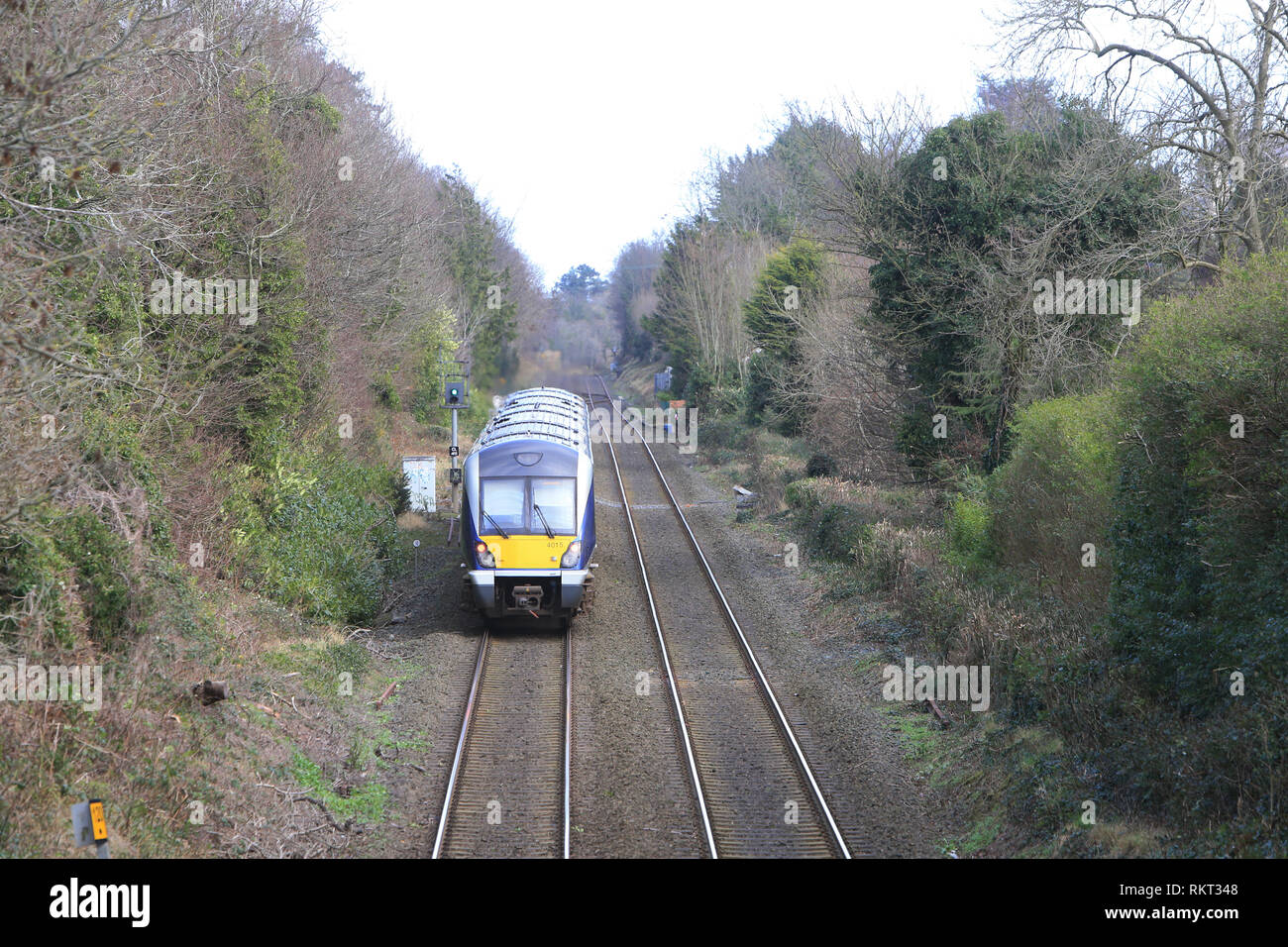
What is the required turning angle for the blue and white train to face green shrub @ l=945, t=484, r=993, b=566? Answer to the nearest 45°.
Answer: approximately 90° to its left

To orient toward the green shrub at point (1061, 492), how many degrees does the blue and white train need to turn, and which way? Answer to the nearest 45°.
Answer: approximately 45° to its left

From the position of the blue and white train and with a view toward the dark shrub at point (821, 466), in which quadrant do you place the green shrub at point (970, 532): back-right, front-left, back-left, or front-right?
front-right

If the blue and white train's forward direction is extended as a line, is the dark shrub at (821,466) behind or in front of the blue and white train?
behind

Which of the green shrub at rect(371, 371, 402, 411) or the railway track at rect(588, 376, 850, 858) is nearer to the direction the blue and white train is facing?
the railway track

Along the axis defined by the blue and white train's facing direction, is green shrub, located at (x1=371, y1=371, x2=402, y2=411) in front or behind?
behind

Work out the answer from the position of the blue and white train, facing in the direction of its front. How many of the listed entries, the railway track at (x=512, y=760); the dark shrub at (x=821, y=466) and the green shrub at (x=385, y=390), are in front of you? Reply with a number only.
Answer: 1

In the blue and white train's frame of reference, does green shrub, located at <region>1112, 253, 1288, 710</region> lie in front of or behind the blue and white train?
in front

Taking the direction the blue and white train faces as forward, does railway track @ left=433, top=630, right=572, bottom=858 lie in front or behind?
in front

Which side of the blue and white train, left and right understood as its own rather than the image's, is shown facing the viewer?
front

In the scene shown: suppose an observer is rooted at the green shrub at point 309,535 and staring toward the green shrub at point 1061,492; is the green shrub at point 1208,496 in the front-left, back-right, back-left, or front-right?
front-right
